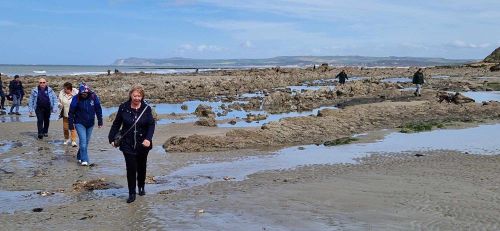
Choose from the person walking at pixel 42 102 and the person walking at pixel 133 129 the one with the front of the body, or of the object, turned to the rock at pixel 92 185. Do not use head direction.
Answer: the person walking at pixel 42 102

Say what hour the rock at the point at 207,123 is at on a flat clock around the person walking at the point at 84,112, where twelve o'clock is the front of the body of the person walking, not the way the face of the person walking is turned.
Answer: The rock is roughly at 7 o'clock from the person walking.

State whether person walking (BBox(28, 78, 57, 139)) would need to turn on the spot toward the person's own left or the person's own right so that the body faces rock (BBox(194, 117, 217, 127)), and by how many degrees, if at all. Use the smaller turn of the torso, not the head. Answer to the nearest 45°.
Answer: approximately 90° to the person's own left

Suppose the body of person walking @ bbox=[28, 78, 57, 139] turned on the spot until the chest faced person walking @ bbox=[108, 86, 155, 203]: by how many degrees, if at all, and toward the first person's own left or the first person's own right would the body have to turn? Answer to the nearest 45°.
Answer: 0° — they already face them

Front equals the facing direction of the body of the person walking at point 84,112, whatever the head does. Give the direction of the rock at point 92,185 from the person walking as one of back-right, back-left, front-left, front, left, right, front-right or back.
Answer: front

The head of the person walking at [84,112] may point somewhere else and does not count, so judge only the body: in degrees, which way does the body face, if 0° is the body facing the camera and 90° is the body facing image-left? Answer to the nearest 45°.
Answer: approximately 0°

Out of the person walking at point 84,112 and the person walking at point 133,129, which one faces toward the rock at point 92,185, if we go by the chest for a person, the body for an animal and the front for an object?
the person walking at point 84,112

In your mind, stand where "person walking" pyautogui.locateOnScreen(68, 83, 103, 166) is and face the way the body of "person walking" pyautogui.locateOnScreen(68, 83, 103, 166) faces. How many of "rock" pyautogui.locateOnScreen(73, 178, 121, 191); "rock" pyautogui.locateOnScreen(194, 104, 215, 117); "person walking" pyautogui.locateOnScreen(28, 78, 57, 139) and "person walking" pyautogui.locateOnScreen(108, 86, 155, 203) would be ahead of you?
2

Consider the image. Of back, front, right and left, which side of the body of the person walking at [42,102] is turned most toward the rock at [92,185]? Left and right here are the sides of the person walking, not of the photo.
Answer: front
